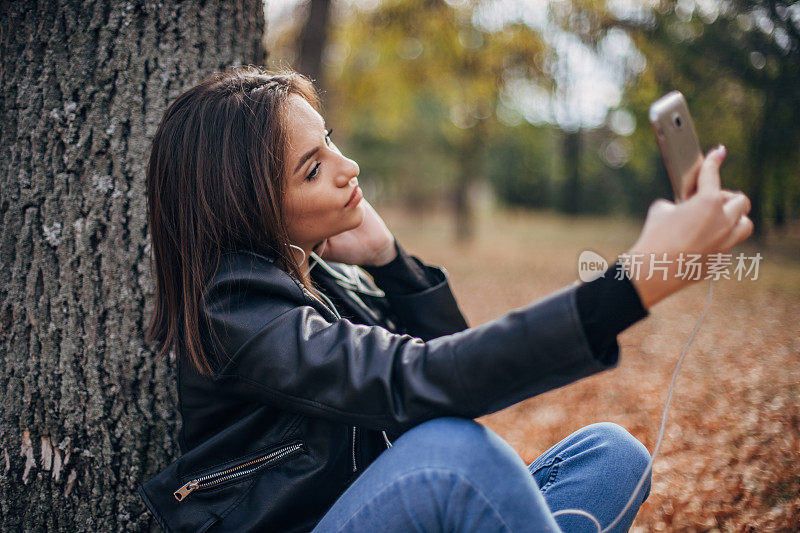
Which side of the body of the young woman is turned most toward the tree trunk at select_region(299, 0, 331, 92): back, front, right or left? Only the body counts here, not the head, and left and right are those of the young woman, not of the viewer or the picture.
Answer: left

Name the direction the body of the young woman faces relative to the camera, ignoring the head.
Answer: to the viewer's right

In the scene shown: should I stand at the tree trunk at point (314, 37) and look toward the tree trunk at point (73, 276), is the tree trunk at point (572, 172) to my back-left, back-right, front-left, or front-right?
back-left

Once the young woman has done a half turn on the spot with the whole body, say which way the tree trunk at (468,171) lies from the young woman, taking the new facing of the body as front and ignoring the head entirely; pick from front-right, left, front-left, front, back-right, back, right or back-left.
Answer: right

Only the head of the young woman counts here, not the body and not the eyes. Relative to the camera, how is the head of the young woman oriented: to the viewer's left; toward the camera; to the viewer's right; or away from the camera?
to the viewer's right

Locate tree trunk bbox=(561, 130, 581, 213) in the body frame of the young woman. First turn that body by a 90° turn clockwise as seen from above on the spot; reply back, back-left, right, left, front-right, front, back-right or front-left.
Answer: back
